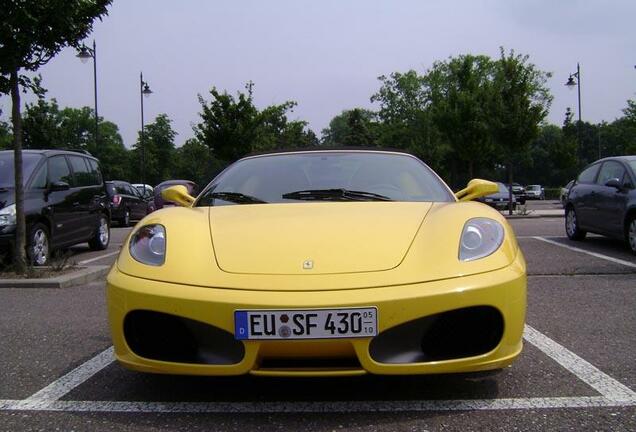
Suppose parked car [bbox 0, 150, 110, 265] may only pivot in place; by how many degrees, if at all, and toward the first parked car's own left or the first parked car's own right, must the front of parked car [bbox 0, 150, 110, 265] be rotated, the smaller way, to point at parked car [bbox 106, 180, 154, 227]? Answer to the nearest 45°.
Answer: approximately 135° to the first parked car's own right

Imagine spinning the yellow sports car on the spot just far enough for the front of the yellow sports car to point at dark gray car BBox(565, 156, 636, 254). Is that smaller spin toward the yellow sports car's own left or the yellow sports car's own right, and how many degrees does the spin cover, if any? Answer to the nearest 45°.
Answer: approximately 135° to the yellow sports car's own left

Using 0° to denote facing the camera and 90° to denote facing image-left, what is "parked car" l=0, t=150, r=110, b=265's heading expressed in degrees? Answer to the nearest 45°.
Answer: approximately 45°

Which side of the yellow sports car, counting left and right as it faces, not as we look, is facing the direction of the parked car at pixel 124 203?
back

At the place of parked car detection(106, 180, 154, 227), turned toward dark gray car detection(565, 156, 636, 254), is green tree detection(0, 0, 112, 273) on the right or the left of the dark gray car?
right

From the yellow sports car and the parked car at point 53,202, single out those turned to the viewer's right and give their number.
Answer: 0

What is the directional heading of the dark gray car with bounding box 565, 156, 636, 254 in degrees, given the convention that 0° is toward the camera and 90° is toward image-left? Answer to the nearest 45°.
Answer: approximately 315°
